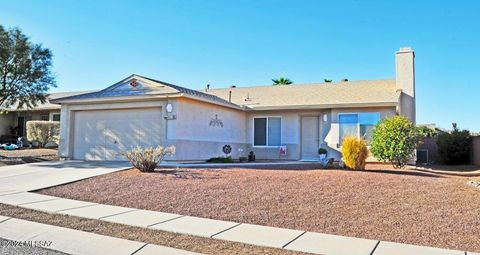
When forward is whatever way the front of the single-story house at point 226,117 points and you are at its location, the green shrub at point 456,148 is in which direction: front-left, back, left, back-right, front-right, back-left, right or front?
left

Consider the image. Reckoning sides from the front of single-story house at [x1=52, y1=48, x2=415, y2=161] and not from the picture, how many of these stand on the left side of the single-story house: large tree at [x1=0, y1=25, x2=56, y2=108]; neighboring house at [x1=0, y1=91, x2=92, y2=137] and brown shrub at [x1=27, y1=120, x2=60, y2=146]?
0

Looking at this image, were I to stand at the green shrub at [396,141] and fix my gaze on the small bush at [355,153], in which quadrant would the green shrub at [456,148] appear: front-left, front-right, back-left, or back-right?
back-right

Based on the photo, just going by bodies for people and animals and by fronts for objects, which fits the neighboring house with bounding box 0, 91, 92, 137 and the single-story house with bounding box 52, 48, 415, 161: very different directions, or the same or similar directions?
same or similar directions

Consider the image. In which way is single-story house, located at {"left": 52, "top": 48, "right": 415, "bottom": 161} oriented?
toward the camera

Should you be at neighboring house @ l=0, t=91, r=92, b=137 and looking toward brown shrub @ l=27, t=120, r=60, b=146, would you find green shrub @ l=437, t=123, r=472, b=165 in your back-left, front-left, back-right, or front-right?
front-left

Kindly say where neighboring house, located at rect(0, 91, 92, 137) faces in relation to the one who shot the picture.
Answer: facing the viewer

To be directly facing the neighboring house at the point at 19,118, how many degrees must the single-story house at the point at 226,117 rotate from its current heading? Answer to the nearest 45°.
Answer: approximately 135° to its right

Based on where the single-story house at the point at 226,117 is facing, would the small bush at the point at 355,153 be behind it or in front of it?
in front

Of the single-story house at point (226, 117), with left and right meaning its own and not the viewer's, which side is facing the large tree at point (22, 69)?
right

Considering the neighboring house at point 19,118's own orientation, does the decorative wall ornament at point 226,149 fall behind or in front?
in front

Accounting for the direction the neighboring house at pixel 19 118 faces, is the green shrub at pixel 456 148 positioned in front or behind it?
in front

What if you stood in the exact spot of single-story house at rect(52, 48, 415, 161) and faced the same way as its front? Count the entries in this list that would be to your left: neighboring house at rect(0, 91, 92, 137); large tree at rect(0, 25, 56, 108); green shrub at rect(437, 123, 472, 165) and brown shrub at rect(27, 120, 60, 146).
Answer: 1

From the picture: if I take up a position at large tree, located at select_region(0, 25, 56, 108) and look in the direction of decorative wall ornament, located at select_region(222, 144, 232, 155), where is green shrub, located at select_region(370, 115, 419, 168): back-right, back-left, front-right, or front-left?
front-right

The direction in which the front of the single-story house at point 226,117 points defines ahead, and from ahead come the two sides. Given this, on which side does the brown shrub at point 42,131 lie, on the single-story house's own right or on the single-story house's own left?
on the single-story house's own right

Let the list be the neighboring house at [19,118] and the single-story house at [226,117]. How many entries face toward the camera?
2
